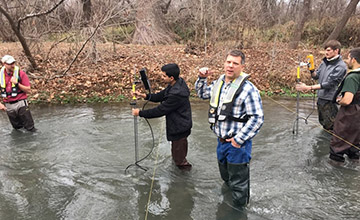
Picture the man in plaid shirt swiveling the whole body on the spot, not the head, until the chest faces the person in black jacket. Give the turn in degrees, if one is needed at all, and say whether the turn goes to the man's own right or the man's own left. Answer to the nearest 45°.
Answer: approximately 90° to the man's own right

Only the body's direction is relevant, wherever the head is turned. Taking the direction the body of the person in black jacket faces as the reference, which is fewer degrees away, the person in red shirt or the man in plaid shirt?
the person in red shirt

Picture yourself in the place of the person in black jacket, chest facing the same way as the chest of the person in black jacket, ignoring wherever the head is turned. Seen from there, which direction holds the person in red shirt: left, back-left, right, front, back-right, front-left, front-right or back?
front-right

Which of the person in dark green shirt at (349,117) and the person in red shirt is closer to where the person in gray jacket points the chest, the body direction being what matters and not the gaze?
the person in red shirt

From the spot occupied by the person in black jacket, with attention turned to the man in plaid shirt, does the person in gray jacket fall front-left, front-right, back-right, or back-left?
front-left

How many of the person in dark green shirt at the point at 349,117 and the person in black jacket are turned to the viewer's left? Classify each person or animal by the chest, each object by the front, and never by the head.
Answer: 2

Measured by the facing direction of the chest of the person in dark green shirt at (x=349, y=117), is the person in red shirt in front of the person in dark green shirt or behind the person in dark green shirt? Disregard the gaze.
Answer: in front

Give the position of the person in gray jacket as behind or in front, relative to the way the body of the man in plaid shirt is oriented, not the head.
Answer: behind

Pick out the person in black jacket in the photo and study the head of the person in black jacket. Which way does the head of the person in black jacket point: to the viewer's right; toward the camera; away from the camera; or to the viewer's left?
to the viewer's left

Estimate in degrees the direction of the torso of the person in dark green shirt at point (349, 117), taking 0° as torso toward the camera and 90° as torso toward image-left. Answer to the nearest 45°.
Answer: approximately 90°

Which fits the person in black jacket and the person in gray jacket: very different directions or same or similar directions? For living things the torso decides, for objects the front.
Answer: same or similar directions

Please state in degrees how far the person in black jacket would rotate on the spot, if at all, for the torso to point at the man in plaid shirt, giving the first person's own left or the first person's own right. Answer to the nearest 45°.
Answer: approximately 135° to the first person's own left

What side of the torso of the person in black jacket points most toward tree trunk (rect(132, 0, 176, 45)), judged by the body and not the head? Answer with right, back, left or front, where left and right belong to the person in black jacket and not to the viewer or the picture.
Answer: right

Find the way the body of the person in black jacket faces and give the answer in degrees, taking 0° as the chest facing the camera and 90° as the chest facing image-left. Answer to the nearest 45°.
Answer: approximately 90°

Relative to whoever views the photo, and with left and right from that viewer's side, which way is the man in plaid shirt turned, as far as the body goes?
facing the viewer and to the left of the viewer
